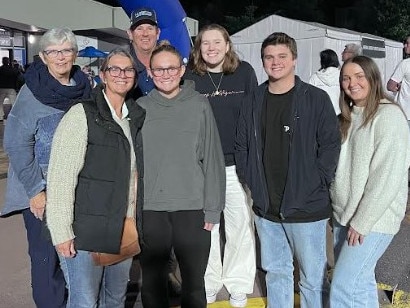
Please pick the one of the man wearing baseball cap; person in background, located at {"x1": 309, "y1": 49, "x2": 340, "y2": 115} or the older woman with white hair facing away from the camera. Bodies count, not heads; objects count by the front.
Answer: the person in background

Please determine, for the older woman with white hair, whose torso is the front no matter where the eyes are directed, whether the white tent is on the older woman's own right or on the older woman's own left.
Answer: on the older woman's own left

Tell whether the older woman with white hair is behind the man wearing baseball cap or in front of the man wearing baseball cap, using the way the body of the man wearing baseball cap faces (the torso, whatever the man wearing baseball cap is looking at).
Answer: in front

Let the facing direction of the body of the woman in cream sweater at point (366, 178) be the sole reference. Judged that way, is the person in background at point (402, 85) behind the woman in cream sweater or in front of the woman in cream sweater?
behind

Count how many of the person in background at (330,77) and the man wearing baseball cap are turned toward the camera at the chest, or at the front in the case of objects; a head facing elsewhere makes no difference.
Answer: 1

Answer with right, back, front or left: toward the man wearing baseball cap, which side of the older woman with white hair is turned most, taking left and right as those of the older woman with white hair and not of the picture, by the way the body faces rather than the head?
left

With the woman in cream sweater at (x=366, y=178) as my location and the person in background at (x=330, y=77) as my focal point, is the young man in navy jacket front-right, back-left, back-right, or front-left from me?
front-left

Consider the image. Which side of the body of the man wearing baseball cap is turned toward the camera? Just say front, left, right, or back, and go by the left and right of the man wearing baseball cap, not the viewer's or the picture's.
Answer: front

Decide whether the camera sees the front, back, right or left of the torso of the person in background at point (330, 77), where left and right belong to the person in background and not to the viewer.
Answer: back

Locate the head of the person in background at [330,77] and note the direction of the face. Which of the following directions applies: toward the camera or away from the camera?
away from the camera

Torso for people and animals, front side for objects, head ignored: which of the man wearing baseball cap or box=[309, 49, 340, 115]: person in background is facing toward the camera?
the man wearing baseball cap

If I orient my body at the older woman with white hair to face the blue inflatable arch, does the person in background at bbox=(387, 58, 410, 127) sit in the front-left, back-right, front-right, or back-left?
front-right

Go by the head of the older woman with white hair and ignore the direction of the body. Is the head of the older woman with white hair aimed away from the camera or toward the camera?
toward the camera

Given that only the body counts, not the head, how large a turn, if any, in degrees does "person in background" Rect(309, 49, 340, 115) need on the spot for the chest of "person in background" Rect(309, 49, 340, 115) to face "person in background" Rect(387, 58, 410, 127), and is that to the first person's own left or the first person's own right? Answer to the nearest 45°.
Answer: approximately 90° to the first person's own right

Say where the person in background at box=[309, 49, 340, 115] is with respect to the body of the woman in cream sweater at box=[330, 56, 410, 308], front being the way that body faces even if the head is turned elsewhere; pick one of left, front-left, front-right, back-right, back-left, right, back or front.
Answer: back-right

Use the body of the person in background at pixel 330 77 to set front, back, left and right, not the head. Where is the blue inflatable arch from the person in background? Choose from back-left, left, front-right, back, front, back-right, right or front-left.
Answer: back-left

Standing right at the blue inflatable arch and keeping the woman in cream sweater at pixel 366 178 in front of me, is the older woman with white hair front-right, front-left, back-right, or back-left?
front-right

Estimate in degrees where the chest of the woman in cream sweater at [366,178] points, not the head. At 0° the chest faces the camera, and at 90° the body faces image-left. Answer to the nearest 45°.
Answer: approximately 45°

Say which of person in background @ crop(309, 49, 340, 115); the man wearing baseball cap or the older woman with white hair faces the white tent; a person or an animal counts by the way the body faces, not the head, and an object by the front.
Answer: the person in background
